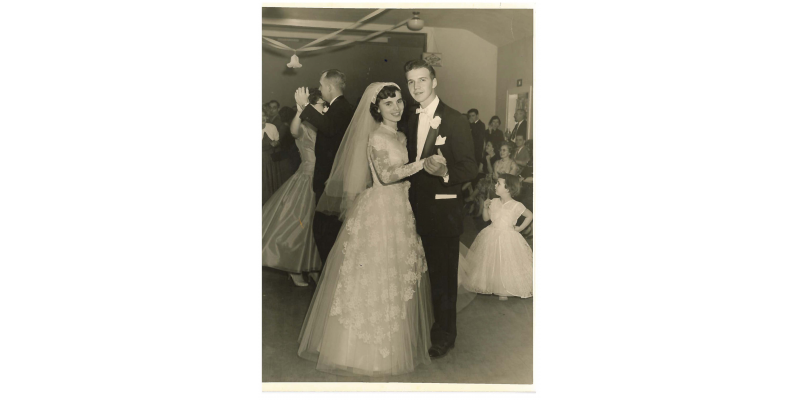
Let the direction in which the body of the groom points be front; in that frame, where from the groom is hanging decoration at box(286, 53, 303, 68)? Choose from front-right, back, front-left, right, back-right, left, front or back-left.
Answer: back-right

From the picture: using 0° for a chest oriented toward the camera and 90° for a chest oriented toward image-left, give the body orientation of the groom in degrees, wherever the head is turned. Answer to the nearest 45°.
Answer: approximately 45°

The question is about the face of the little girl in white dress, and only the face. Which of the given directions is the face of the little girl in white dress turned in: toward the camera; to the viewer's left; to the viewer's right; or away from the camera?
to the viewer's left
